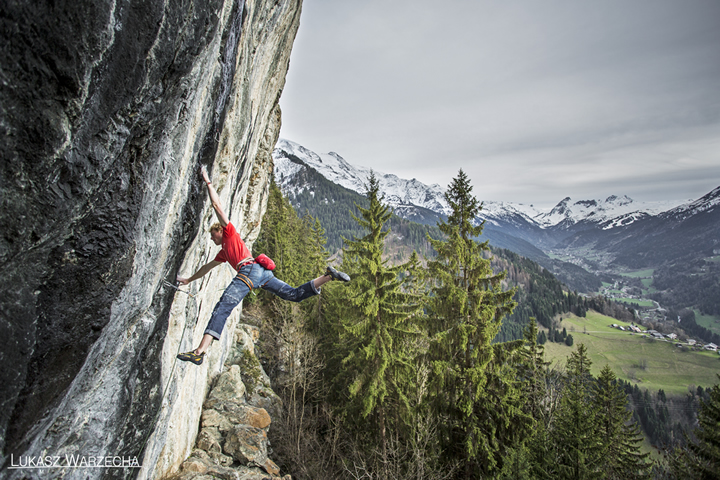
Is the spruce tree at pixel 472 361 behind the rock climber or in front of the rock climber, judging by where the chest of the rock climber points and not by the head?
behind

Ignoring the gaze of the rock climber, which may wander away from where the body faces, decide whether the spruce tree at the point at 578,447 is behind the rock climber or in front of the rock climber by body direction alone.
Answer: behind

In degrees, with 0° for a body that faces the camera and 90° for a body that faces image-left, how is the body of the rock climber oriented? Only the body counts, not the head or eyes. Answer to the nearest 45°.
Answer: approximately 90°

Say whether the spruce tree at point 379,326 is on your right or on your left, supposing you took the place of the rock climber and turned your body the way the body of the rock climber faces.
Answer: on your right
